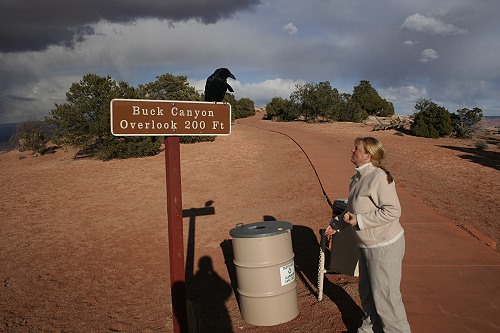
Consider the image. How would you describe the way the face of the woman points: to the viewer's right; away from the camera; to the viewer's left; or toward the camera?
to the viewer's left

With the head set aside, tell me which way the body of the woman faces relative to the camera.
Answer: to the viewer's left

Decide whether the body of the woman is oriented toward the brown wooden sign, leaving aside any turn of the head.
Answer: yes

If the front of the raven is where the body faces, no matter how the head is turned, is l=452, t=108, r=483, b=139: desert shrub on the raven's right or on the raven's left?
on the raven's left

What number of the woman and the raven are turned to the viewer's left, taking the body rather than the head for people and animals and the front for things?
1

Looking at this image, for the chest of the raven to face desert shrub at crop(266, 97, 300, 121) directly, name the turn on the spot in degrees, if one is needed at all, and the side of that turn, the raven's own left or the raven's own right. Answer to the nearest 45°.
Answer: approximately 90° to the raven's own left

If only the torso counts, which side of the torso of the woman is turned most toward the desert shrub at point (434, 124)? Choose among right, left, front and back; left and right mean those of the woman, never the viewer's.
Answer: right

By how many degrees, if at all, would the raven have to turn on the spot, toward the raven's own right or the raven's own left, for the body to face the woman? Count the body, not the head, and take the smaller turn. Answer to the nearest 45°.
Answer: approximately 45° to the raven's own right

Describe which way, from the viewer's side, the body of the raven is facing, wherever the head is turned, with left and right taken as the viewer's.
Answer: facing to the right of the viewer

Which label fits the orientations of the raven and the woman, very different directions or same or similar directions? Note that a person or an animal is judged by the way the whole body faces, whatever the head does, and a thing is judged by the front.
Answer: very different directions
